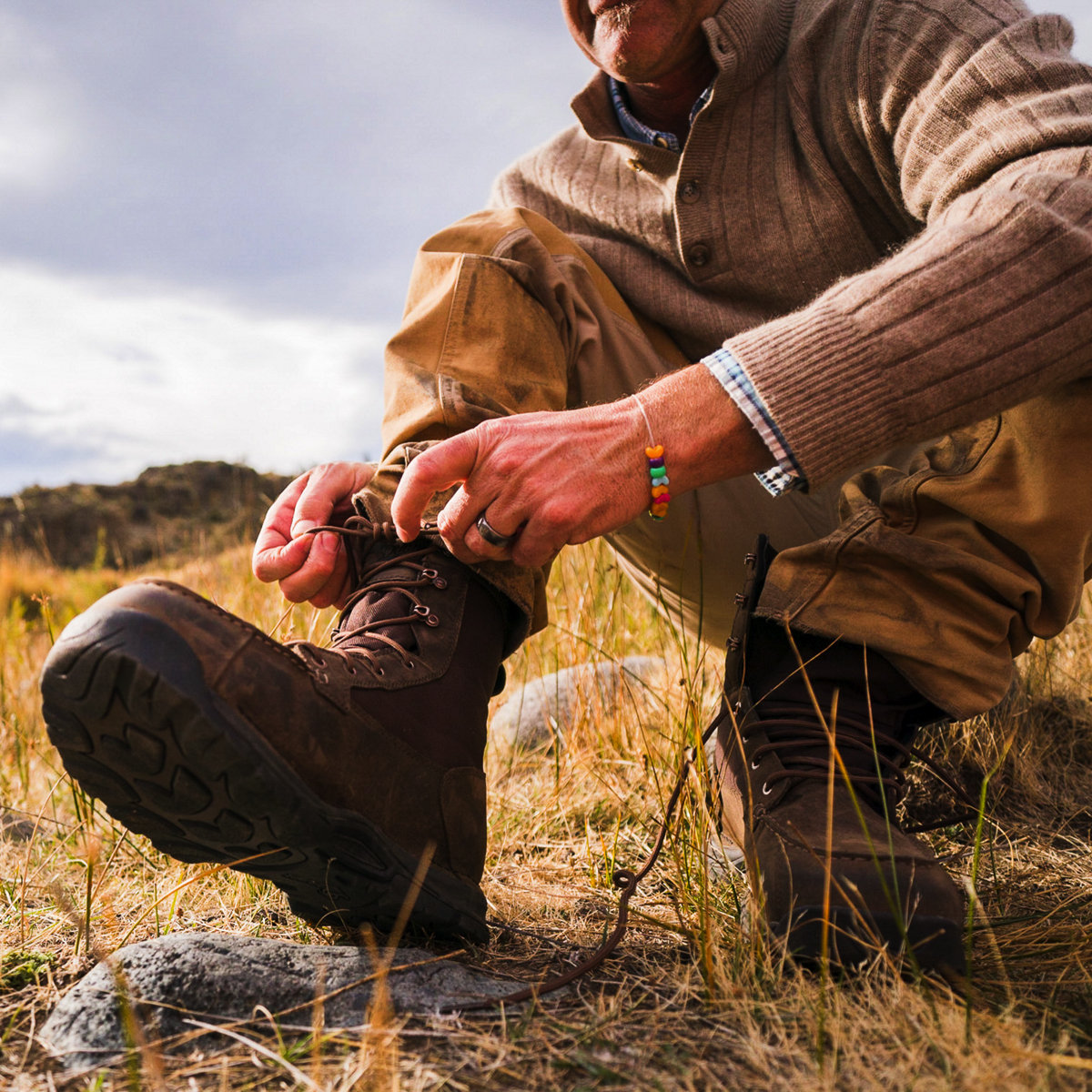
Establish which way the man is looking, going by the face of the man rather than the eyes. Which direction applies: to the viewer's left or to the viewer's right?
to the viewer's left

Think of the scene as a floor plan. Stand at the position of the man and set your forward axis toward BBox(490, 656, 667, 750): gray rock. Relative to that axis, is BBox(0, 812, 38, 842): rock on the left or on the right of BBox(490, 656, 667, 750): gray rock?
left

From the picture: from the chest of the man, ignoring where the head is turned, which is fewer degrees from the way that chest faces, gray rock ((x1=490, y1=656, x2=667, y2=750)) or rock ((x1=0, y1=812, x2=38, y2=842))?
the rock

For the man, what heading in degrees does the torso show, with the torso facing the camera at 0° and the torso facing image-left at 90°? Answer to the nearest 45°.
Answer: approximately 45°

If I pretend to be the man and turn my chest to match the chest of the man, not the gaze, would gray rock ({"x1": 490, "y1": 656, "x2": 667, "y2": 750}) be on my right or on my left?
on my right

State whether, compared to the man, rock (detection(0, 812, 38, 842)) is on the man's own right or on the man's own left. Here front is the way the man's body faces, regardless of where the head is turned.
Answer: on the man's own right

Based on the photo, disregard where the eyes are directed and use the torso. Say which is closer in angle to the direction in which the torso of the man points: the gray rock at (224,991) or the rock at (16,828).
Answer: the gray rock
